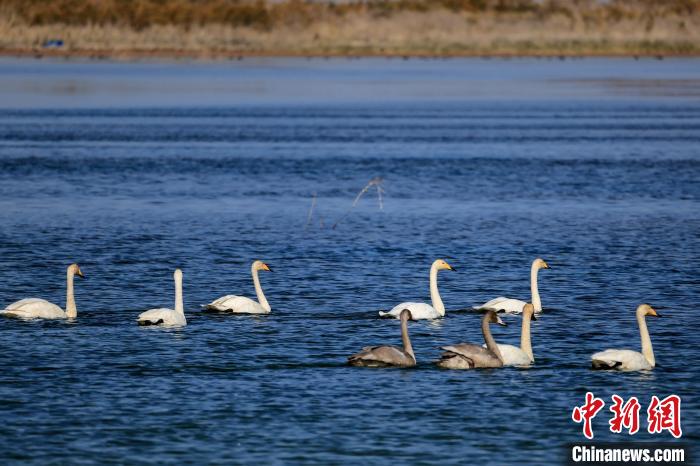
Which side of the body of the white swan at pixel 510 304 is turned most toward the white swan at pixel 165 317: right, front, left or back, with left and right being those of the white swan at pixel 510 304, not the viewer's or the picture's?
back

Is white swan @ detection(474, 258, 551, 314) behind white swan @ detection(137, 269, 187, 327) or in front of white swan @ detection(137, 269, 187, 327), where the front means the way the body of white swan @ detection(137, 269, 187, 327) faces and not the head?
in front

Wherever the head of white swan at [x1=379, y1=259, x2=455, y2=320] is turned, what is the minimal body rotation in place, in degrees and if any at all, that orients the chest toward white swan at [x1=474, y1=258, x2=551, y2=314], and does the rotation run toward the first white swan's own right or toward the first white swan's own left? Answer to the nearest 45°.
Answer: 0° — it already faces it

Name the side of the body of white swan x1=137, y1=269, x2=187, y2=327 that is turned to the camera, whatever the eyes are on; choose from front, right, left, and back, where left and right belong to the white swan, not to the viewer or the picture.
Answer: right

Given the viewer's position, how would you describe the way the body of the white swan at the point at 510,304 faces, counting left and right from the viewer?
facing to the right of the viewer

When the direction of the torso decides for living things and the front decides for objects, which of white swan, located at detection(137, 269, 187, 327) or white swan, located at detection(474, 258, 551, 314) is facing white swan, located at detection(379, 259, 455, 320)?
white swan, located at detection(137, 269, 187, 327)

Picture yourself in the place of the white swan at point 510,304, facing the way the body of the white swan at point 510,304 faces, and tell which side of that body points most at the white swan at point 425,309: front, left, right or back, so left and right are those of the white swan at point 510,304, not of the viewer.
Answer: back

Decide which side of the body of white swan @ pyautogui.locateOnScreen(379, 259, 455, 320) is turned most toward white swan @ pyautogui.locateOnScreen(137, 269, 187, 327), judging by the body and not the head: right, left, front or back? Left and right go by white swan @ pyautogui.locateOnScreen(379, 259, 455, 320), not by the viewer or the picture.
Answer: back

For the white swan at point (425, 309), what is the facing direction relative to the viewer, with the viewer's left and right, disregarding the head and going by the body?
facing to the right of the viewer

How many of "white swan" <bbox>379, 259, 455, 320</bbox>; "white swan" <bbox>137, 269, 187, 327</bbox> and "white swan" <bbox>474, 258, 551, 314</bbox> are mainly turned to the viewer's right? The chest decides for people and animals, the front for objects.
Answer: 3

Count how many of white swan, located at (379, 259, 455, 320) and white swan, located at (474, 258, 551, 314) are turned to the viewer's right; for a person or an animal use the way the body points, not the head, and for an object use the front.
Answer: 2

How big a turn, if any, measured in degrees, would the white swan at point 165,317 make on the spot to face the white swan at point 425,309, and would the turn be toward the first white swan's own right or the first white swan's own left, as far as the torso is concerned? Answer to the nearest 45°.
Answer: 0° — it already faces it
